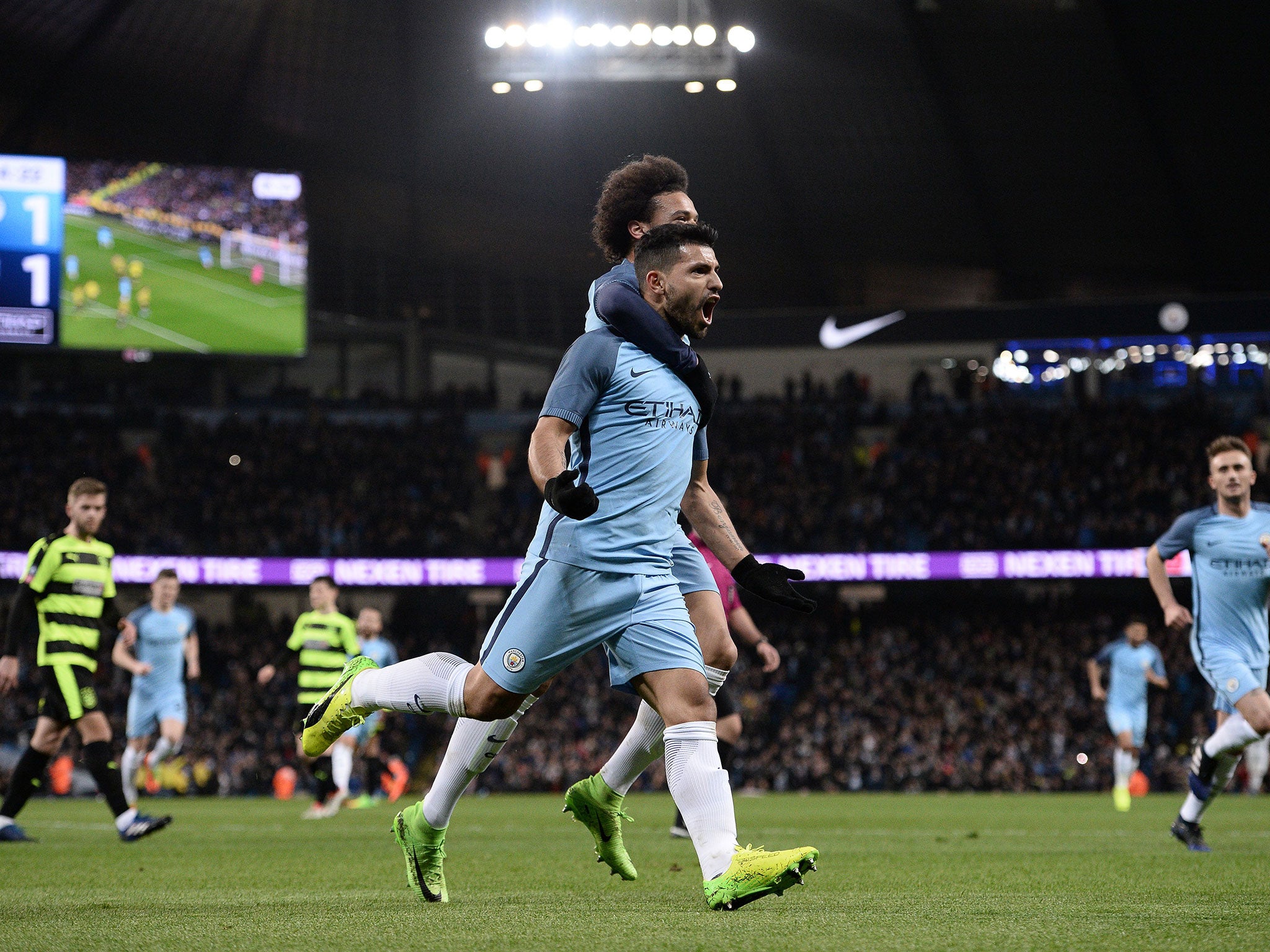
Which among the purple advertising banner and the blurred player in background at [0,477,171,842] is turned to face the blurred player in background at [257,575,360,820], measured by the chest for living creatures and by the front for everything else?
the purple advertising banner

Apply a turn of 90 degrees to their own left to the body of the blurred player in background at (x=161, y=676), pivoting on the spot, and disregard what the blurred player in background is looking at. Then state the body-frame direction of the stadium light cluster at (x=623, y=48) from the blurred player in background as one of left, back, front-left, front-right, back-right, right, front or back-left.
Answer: front-left

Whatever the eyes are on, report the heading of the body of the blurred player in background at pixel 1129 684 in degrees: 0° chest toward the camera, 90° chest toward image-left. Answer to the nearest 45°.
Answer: approximately 0°

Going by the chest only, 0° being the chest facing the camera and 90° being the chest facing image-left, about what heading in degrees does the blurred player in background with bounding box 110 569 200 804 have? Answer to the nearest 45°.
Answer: approximately 0°

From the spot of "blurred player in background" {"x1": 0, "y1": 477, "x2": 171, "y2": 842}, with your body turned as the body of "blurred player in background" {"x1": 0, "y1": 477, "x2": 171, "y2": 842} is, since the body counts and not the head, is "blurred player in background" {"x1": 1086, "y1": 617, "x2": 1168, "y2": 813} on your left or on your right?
on your left

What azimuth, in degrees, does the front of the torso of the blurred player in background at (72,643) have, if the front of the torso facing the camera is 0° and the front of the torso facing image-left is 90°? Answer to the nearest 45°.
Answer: approximately 315°

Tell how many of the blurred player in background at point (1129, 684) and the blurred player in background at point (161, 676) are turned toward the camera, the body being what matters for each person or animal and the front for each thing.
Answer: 2

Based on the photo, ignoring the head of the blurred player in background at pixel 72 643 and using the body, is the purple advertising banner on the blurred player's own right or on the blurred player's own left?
on the blurred player's own left

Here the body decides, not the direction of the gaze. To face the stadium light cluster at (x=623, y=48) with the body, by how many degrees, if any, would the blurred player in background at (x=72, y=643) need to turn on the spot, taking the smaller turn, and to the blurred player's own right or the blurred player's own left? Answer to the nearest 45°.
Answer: approximately 90° to the blurred player's own left
